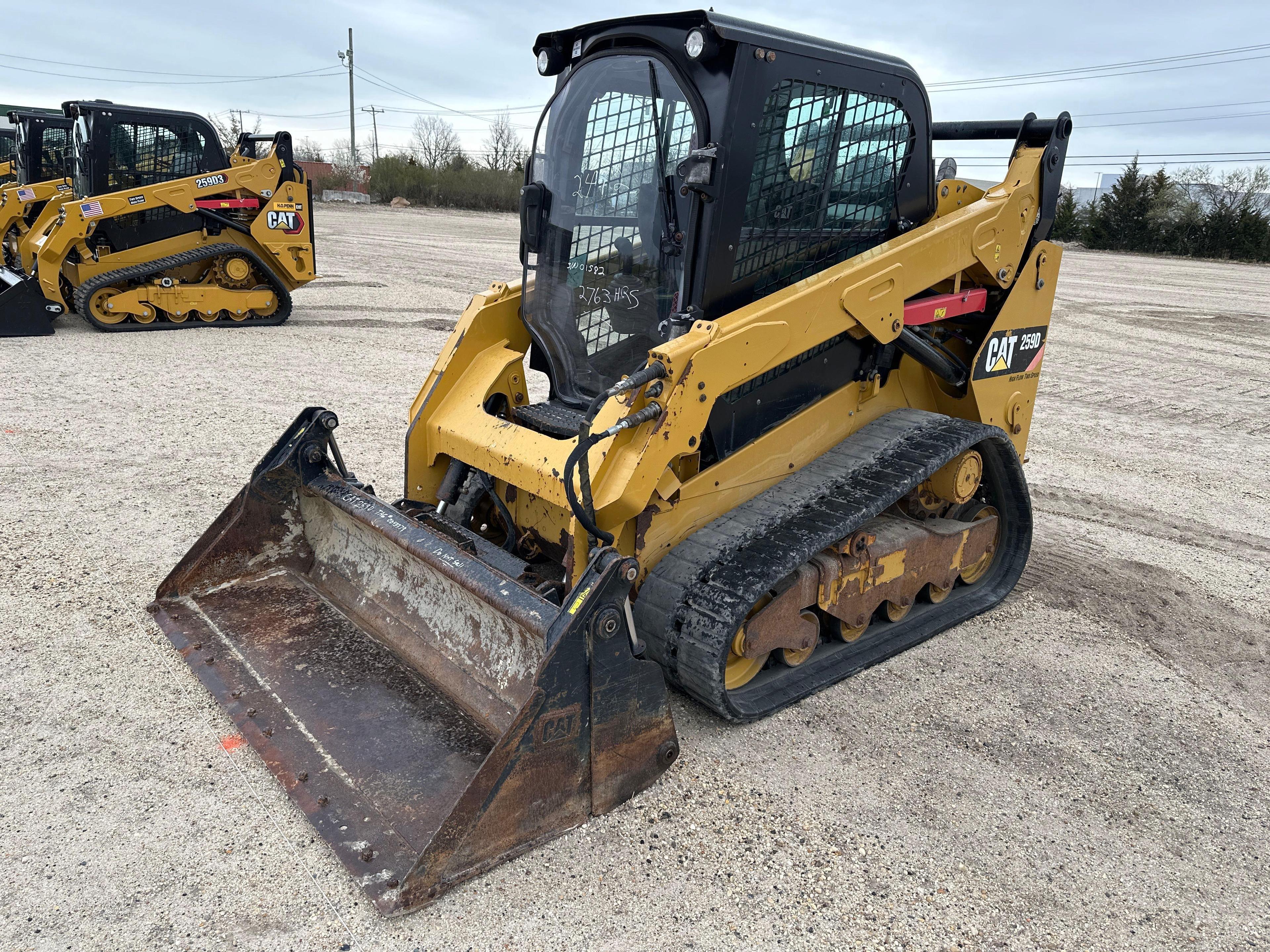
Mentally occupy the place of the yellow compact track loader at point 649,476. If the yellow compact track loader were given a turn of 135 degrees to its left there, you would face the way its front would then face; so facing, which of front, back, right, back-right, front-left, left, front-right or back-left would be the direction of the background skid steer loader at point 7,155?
back-left

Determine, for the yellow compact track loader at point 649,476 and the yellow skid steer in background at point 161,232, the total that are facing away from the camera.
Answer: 0

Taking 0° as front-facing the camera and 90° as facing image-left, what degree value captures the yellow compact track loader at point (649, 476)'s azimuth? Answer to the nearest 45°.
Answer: approximately 45°

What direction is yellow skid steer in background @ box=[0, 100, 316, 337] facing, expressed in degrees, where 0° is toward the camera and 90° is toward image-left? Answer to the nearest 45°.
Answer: approximately 90°

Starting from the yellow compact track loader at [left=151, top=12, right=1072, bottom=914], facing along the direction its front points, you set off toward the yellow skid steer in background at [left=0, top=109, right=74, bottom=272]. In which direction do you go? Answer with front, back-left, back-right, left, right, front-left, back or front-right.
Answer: right

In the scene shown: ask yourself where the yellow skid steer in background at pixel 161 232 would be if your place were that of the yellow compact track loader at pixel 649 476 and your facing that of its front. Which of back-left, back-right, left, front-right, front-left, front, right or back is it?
right
